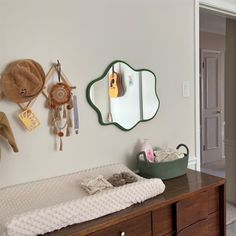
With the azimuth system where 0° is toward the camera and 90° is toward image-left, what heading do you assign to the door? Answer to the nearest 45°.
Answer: approximately 315°

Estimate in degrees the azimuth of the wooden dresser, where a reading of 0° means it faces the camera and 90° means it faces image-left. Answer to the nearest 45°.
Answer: approximately 315°

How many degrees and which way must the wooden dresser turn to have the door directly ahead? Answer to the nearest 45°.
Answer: approximately 135° to its left

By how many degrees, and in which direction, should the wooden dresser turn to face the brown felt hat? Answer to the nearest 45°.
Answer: approximately 135° to its right

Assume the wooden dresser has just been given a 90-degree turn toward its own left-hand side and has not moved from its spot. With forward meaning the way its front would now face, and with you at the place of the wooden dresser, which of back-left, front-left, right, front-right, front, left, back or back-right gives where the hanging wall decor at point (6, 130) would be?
back-left

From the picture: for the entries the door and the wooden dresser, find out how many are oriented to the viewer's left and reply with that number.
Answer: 0

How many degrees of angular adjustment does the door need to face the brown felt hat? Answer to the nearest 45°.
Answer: approximately 45° to its right

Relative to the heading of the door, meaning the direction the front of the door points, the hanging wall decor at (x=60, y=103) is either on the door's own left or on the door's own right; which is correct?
on the door's own right

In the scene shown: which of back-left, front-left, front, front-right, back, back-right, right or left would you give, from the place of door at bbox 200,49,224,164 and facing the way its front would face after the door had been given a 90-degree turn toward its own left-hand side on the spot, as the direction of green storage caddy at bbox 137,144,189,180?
back-right
